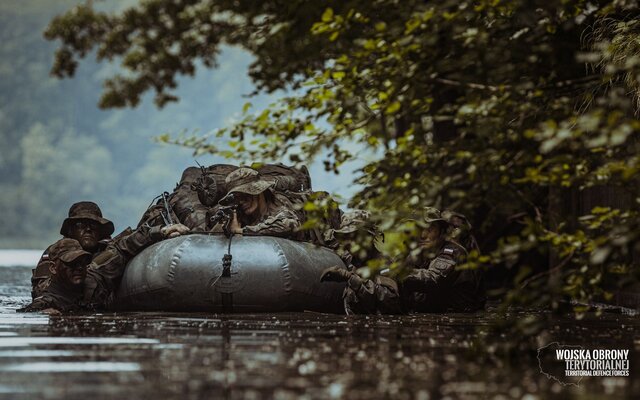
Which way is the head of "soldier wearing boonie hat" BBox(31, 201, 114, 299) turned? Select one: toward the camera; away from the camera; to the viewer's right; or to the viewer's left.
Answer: toward the camera

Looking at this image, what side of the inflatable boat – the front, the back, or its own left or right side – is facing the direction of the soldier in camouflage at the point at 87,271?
right

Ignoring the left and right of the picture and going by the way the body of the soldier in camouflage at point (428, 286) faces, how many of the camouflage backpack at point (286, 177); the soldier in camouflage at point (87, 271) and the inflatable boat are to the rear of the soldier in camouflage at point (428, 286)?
0

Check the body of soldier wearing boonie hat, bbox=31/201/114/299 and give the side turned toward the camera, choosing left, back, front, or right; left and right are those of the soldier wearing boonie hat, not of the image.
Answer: front

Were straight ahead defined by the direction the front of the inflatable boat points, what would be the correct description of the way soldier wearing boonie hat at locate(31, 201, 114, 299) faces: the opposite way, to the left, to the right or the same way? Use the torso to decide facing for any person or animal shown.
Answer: the same way

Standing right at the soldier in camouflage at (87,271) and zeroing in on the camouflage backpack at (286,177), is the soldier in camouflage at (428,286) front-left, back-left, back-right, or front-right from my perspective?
front-right

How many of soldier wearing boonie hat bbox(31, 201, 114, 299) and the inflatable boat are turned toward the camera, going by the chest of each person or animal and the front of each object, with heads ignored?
2

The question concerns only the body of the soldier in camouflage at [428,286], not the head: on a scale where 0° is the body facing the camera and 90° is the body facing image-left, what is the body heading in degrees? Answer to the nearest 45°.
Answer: approximately 90°
